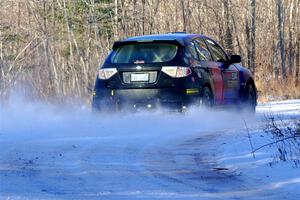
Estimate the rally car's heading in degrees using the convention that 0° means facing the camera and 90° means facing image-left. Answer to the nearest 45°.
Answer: approximately 225°
